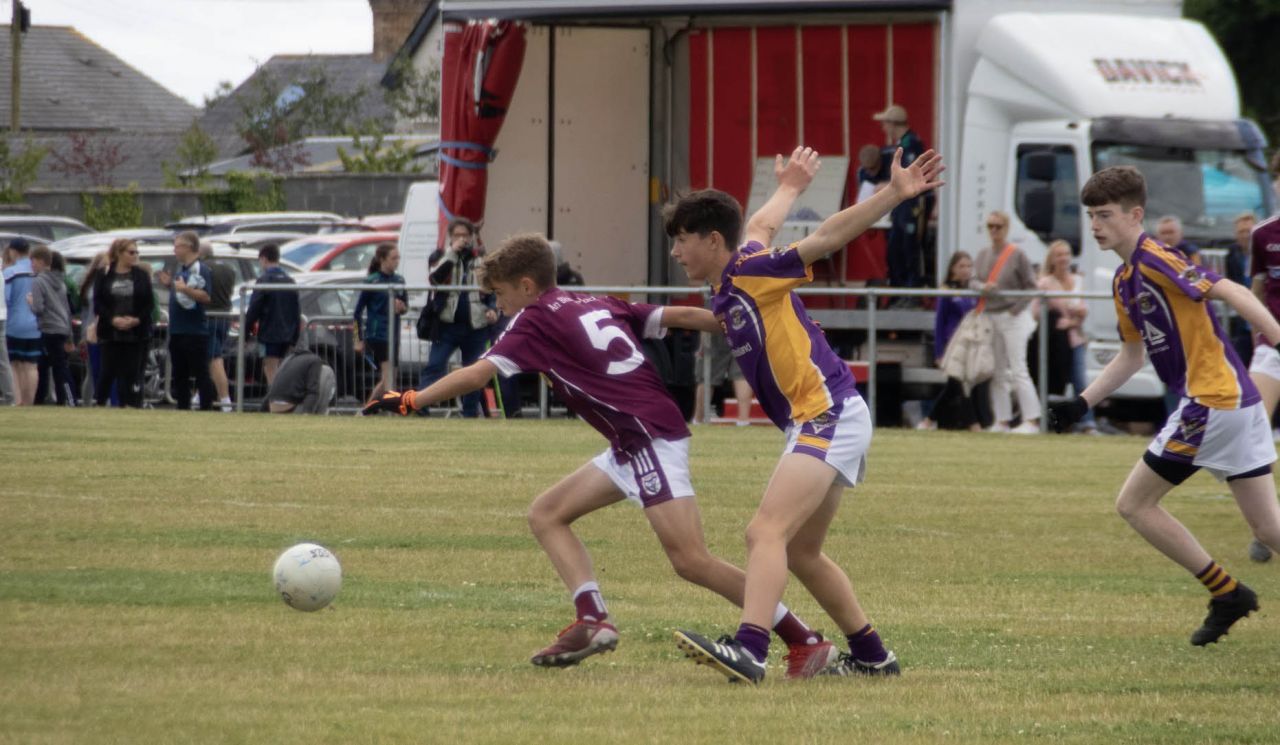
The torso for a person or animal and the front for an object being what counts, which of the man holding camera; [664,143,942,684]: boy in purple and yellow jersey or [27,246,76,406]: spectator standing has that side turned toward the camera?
the man holding camera

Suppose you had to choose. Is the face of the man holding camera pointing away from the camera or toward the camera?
toward the camera

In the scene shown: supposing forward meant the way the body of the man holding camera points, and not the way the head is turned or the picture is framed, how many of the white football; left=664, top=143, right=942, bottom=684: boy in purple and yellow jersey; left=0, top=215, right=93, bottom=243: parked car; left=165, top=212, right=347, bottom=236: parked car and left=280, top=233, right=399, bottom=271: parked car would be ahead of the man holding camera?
2

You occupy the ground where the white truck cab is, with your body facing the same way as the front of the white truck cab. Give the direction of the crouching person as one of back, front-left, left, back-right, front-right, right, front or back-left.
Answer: back-right

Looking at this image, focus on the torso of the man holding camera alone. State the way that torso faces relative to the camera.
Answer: toward the camera

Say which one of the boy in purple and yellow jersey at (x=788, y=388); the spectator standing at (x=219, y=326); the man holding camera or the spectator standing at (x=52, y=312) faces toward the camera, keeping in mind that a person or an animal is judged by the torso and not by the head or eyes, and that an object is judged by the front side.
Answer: the man holding camera

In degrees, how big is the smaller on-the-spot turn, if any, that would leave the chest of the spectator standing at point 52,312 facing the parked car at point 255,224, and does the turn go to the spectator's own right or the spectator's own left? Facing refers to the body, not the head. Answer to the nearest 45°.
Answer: approximately 45° to the spectator's own right

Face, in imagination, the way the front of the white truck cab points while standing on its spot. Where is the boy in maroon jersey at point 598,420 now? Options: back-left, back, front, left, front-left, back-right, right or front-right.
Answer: front-right

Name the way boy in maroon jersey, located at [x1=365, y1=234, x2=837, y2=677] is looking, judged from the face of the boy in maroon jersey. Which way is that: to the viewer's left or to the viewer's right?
to the viewer's left

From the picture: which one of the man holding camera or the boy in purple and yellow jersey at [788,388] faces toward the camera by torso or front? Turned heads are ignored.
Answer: the man holding camera
